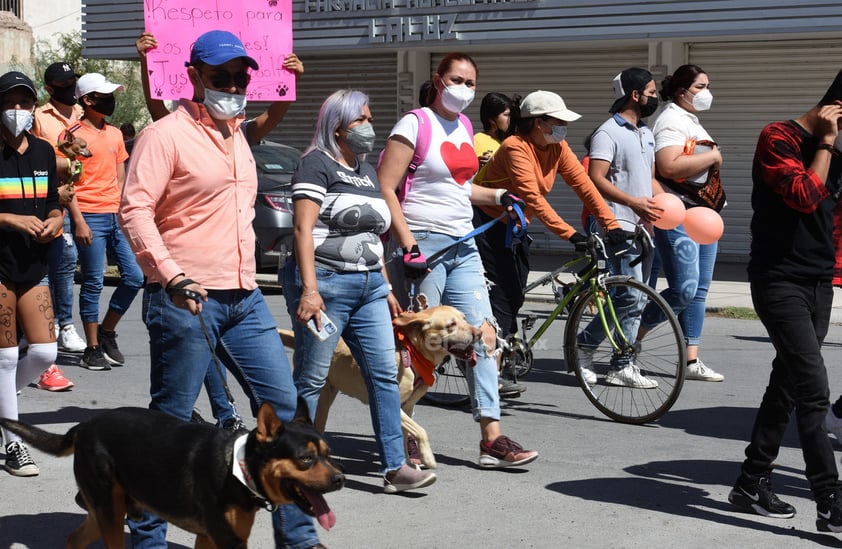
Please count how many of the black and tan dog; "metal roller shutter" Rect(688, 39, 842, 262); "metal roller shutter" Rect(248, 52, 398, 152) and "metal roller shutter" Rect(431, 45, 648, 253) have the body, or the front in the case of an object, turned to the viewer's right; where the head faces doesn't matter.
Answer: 1

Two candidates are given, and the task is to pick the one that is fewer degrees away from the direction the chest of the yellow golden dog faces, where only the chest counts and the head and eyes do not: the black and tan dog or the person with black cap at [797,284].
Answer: the person with black cap

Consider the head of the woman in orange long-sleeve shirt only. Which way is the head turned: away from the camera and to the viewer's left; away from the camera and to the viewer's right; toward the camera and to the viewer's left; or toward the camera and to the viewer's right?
toward the camera and to the viewer's right

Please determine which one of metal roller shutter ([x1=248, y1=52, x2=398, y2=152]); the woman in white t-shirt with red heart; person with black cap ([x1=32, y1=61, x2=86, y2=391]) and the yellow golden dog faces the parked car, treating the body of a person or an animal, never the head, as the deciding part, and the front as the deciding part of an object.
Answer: the metal roller shutter

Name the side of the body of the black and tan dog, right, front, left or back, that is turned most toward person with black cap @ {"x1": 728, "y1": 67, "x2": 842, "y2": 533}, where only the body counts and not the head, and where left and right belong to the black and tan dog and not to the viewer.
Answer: front

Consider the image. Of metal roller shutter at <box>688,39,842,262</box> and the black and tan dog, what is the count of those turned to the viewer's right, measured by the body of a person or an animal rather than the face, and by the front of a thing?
1

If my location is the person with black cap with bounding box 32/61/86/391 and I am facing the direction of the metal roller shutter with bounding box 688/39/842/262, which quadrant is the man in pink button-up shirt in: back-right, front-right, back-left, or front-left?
back-right

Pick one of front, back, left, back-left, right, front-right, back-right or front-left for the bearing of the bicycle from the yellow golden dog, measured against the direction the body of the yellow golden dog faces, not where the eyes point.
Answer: left

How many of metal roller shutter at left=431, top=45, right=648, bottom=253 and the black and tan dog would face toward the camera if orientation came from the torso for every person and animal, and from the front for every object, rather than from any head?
1

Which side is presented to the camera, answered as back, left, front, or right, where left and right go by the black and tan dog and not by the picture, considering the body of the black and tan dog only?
right

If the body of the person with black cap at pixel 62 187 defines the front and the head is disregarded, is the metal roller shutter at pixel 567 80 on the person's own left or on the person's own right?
on the person's own left

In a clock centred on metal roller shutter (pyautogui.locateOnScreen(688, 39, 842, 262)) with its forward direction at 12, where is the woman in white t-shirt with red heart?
The woman in white t-shirt with red heart is roughly at 12 o'clock from the metal roller shutter.

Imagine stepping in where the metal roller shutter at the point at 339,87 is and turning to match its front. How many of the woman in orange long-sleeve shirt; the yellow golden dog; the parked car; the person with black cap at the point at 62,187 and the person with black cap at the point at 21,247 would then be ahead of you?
5

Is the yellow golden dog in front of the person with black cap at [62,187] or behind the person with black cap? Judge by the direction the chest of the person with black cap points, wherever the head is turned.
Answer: in front

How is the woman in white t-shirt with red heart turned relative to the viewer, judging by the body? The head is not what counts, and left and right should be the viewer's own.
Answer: facing the viewer and to the right of the viewer
